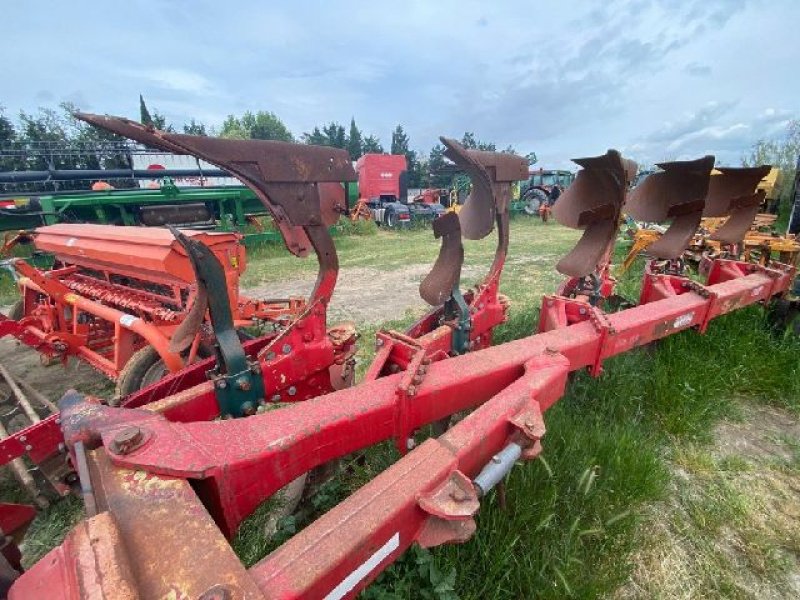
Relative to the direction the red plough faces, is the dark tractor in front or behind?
behind

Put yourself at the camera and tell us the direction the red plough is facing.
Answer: facing the viewer and to the left of the viewer
